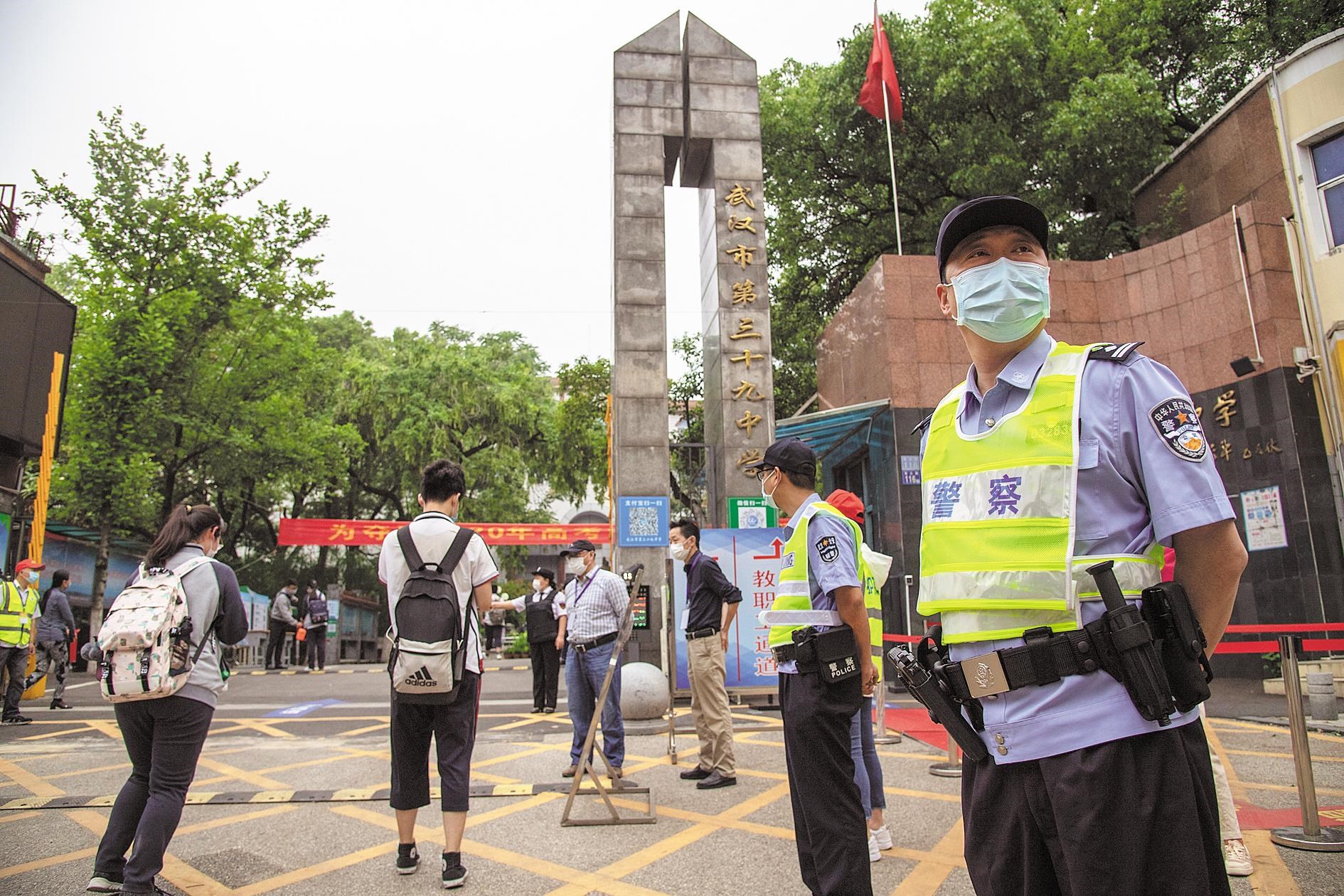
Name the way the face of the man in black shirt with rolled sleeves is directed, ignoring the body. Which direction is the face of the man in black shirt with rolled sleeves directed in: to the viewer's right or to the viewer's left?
to the viewer's left

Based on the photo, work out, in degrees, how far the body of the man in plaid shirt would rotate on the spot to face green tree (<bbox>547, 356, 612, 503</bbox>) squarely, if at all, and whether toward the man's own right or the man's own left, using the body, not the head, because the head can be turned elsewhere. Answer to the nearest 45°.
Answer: approximately 135° to the man's own right

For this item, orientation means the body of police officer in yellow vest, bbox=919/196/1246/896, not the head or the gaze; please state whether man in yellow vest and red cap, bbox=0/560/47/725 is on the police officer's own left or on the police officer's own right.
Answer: on the police officer's own right

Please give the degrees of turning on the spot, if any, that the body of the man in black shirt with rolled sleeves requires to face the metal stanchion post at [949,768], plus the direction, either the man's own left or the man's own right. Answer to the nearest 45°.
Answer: approximately 180°

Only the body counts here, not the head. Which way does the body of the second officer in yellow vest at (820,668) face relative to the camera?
to the viewer's left

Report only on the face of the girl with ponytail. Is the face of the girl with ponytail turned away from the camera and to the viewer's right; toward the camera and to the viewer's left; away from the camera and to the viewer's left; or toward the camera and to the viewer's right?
away from the camera and to the viewer's right

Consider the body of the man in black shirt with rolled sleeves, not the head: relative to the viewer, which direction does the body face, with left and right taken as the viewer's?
facing to the left of the viewer

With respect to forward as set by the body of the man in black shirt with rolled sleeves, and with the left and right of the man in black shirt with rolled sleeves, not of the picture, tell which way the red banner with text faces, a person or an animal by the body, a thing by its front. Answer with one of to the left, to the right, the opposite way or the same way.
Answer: to the left

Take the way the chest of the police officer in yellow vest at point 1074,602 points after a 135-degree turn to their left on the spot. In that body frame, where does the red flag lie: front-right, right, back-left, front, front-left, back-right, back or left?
left

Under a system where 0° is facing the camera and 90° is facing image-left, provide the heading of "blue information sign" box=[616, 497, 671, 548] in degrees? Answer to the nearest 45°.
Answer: approximately 0°

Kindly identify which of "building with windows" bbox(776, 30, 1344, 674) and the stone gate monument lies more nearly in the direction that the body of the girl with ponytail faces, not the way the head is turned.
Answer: the stone gate monument

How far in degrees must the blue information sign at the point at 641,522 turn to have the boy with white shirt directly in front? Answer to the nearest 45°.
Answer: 0° — it already faces them

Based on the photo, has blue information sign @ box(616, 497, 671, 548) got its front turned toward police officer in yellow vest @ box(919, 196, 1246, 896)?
yes

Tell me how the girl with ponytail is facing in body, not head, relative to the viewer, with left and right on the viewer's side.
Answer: facing away from the viewer and to the right of the viewer
